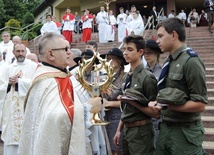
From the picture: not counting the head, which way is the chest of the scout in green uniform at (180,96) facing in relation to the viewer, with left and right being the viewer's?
facing to the left of the viewer

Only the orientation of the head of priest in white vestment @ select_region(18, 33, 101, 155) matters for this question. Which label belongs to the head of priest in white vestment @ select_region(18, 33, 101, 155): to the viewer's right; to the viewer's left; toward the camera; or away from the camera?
to the viewer's right

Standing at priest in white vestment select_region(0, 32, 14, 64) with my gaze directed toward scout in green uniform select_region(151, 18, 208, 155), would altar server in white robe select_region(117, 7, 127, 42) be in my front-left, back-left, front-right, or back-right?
back-left

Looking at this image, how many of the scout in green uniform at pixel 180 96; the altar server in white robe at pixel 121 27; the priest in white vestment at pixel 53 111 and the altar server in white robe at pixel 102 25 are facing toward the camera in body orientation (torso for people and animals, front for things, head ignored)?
2

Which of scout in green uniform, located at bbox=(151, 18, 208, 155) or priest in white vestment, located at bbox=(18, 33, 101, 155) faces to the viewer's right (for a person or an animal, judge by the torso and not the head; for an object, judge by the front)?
the priest in white vestment

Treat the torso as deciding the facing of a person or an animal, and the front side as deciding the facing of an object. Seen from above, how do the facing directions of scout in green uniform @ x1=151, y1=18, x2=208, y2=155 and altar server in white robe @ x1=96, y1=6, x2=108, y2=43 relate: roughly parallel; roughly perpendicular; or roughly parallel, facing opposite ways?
roughly perpendicular

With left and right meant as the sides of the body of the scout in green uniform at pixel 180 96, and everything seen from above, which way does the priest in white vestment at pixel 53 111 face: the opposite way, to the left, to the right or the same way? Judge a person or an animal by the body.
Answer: the opposite way

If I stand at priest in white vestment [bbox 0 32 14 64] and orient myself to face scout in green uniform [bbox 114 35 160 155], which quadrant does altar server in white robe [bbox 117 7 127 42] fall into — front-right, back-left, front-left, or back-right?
back-left

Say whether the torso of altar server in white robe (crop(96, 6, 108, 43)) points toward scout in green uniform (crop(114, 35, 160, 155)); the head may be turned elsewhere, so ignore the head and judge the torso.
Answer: yes

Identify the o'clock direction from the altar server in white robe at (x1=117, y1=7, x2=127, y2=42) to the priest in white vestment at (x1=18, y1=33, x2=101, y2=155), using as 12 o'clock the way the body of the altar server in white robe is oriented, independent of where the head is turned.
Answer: The priest in white vestment is roughly at 12 o'clock from the altar server in white robe.
